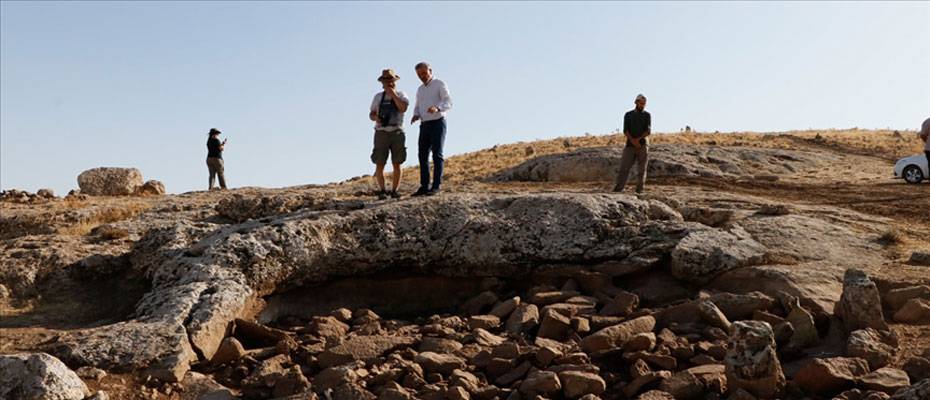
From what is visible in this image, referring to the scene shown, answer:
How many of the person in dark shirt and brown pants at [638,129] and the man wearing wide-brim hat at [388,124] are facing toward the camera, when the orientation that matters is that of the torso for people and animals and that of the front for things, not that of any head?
2

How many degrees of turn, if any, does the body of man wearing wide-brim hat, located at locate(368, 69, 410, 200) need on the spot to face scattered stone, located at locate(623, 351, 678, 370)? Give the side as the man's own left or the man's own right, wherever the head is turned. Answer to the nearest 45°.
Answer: approximately 45° to the man's own left

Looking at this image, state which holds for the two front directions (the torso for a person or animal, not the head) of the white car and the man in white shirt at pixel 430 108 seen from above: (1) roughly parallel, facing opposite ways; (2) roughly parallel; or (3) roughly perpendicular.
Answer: roughly perpendicular

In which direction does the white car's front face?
to the viewer's left

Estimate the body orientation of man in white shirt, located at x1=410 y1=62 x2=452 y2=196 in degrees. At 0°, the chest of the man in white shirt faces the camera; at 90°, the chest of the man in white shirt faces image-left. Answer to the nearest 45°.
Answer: approximately 45°

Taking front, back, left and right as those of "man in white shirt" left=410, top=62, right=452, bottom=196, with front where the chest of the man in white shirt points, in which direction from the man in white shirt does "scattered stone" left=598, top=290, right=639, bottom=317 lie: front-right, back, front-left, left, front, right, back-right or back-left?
left

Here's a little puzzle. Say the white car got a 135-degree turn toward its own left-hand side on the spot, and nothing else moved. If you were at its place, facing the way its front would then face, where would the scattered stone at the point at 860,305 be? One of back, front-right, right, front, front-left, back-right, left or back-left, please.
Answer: front-right

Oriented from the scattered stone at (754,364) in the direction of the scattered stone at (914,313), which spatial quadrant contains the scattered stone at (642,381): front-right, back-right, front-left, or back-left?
back-left

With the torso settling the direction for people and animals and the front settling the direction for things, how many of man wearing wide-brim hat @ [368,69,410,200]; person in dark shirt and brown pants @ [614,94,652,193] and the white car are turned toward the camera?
2

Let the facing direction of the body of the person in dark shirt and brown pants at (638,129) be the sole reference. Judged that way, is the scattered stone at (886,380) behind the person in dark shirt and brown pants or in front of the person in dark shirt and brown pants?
in front
